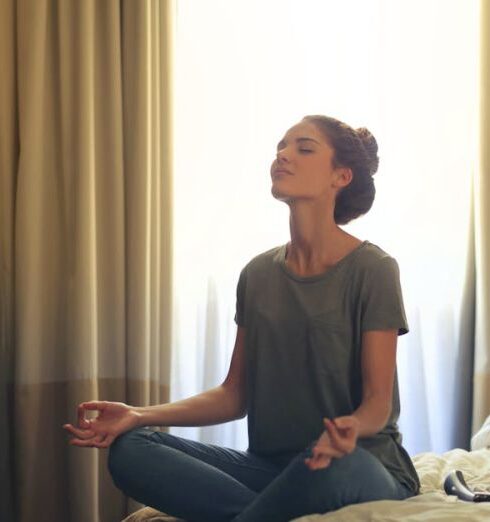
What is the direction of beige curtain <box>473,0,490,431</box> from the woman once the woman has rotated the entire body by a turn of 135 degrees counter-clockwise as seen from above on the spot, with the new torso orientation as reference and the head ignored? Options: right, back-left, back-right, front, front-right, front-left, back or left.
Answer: front-left

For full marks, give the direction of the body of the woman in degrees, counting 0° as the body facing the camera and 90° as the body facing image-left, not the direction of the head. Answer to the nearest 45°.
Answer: approximately 45°
